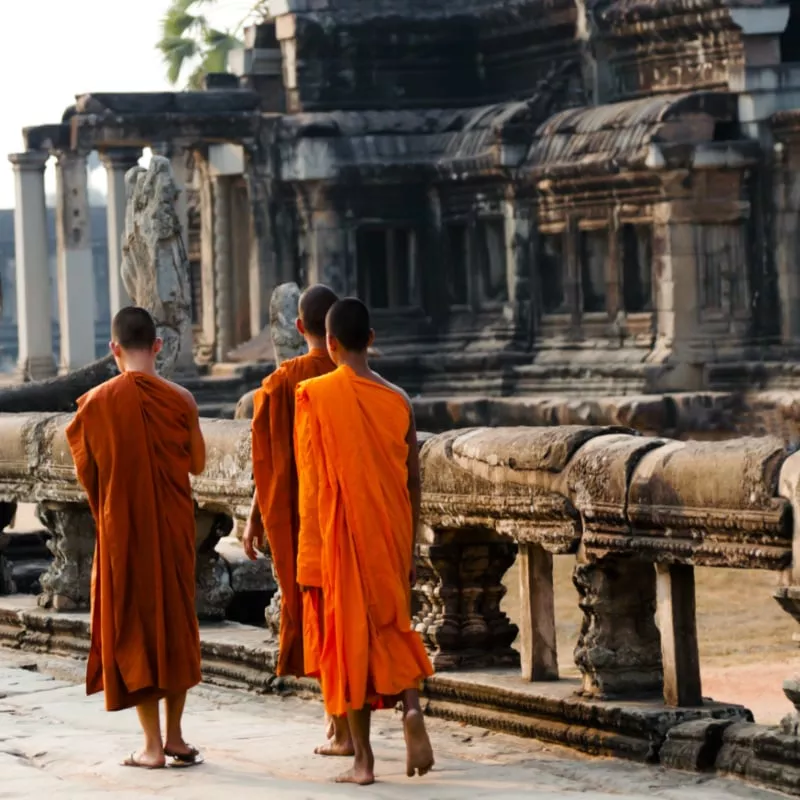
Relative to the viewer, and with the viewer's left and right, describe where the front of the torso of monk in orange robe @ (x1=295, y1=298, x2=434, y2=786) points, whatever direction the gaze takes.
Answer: facing away from the viewer

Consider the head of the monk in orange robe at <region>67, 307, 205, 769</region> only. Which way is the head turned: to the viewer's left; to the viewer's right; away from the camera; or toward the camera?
away from the camera

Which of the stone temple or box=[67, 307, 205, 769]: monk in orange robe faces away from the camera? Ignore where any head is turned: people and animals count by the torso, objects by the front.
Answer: the monk in orange robe

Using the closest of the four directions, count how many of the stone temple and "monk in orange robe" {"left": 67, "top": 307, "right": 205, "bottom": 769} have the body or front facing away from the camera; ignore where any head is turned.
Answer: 1

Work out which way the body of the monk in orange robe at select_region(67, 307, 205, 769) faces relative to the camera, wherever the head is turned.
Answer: away from the camera

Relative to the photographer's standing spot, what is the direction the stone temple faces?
facing to the left of the viewer

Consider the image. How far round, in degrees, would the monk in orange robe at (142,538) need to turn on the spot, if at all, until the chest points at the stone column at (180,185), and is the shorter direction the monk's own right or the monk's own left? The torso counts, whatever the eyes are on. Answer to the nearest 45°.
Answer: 0° — they already face it

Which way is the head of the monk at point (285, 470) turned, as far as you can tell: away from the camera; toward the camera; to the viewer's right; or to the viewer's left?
away from the camera
